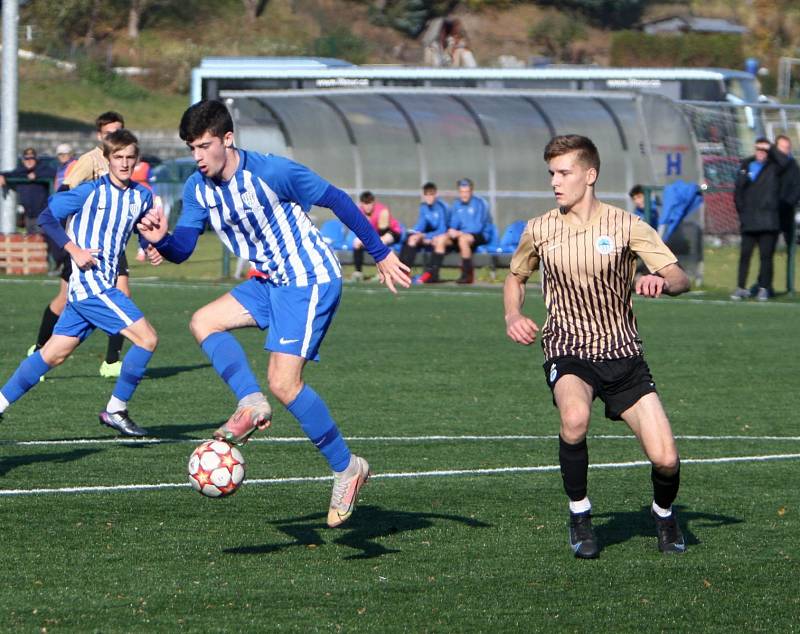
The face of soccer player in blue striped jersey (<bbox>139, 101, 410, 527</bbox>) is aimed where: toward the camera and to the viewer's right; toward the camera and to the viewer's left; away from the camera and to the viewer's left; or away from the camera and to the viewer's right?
toward the camera and to the viewer's left

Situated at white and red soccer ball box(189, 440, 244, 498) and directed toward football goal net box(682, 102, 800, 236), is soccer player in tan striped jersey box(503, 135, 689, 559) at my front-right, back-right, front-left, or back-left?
front-right

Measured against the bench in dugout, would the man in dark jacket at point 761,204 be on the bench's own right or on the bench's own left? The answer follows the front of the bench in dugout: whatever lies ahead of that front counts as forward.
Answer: on the bench's own left

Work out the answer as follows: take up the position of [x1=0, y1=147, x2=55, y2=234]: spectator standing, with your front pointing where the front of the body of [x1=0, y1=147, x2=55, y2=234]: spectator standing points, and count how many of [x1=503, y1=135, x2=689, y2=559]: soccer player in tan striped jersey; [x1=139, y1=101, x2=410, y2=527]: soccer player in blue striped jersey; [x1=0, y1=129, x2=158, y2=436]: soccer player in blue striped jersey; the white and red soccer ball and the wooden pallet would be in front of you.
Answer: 5

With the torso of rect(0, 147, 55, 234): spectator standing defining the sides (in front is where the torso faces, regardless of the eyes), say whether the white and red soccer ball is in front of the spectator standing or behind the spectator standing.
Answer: in front

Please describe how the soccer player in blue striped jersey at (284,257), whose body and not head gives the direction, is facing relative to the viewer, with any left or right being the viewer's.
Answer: facing the viewer and to the left of the viewer

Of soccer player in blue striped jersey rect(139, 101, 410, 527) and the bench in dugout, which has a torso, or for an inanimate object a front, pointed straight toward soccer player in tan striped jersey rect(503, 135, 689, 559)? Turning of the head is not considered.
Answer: the bench in dugout

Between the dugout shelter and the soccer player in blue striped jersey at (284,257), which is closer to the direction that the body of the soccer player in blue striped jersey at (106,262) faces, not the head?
the soccer player in blue striped jersey

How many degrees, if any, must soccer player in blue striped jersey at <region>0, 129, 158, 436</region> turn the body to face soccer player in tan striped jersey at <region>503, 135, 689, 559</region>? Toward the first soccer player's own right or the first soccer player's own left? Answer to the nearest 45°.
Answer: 0° — they already face them

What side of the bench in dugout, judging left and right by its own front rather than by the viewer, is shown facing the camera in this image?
front

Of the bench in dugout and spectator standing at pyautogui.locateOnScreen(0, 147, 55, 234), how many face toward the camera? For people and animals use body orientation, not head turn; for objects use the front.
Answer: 2

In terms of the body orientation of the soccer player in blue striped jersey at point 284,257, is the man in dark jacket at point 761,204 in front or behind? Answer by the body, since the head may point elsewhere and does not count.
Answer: behind

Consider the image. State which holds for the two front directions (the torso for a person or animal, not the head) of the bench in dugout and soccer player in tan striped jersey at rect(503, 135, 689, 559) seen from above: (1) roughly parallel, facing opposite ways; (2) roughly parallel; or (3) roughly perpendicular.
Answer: roughly parallel

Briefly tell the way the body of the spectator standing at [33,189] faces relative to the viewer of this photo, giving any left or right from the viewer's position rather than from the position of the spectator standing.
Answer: facing the viewer

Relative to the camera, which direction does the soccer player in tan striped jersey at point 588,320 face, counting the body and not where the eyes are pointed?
toward the camera

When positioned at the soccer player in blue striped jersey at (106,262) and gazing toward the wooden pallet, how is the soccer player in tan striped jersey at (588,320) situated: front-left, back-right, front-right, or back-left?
back-right

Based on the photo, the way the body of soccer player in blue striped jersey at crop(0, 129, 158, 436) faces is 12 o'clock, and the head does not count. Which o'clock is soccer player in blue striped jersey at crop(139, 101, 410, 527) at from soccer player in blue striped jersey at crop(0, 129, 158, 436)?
soccer player in blue striped jersey at crop(139, 101, 410, 527) is roughly at 1 o'clock from soccer player in blue striped jersey at crop(0, 129, 158, 436).
